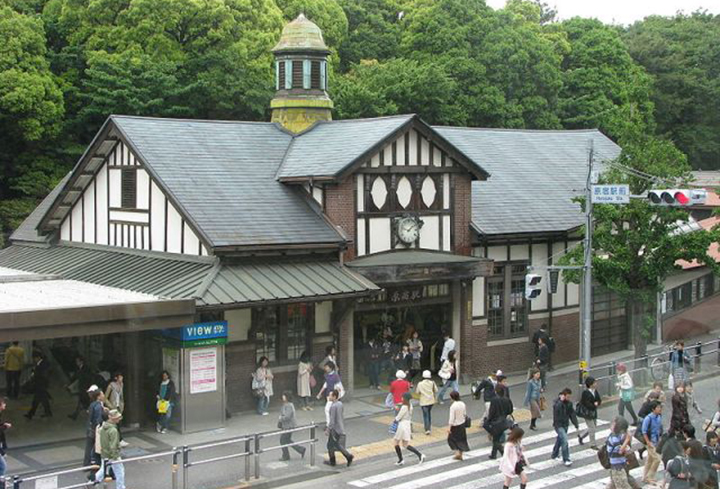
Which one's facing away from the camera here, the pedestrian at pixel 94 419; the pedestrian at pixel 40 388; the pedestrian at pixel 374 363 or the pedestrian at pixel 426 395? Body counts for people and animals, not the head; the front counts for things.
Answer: the pedestrian at pixel 426 395

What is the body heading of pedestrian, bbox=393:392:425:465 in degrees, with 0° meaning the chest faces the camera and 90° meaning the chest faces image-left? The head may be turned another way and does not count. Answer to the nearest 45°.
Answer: approximately 90°

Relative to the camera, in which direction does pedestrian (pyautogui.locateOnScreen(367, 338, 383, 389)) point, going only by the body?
toward the camera

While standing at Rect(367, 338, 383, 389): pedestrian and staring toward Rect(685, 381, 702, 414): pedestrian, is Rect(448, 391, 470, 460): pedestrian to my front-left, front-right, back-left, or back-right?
front-right

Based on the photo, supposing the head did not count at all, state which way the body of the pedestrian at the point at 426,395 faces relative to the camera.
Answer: away from the camera

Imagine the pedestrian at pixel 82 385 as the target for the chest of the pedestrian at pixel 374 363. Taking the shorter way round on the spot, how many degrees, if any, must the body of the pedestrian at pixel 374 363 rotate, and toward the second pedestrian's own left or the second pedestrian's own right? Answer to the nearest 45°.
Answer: approximately 45° to the second pedestrian's own right

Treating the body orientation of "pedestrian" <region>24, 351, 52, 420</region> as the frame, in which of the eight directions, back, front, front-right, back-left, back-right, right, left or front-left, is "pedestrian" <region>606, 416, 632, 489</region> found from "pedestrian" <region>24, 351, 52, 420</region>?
back-left

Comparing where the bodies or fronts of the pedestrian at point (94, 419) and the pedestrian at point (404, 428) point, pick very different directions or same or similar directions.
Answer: very different directions

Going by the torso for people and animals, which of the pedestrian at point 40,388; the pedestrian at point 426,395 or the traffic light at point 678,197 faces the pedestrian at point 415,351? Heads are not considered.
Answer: the pedestrian at point 426,395

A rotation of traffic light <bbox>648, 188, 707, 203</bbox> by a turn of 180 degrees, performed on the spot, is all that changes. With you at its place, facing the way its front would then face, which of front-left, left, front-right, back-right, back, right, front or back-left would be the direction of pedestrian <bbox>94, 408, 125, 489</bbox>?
back-left

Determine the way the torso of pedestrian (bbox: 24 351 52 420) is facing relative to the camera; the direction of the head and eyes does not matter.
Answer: to the viewer's left

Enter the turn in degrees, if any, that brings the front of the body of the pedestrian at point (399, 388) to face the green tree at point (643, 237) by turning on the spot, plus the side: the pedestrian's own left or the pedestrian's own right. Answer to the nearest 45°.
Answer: approximately 45° to the pedestrian's own right

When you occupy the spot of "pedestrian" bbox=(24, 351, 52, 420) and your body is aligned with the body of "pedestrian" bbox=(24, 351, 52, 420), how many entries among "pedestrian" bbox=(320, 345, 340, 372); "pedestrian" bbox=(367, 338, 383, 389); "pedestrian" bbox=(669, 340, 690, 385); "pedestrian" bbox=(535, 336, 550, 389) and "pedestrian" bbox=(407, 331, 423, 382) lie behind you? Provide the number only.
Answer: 5
